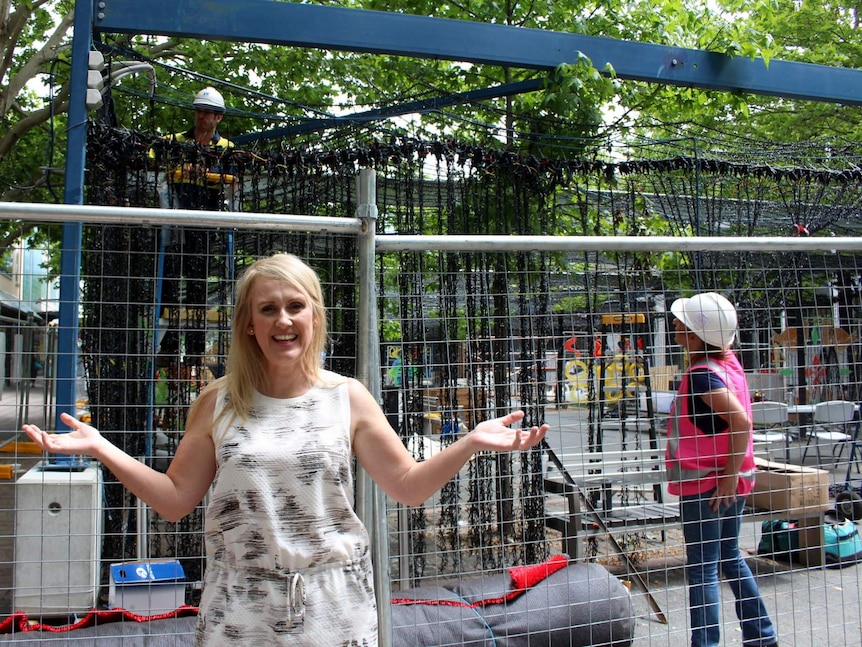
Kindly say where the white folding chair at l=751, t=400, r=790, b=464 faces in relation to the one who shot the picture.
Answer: facing the viewer

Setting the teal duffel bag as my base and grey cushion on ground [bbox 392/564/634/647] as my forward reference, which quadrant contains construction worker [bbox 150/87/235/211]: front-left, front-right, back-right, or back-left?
front-right

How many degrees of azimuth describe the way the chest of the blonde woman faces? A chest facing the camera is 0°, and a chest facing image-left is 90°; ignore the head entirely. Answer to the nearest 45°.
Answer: approximately 0°

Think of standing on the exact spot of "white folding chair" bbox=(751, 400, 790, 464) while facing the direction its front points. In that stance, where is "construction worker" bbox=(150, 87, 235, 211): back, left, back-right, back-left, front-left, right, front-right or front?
front-right

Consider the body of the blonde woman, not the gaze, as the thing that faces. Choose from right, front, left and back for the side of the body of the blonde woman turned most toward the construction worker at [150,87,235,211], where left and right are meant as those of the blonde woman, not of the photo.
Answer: back

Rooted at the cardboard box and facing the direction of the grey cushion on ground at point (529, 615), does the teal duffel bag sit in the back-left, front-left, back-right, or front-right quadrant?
back-left

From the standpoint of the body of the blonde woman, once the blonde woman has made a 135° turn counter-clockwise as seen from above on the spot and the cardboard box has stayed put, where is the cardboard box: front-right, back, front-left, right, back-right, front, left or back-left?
front

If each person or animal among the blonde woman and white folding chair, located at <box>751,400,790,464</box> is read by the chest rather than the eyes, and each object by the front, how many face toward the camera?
2

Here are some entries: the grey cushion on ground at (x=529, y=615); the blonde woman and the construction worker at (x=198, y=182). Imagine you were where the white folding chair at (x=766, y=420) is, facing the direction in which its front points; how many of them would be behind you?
0

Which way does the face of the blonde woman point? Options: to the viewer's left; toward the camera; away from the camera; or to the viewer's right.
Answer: toward the camera

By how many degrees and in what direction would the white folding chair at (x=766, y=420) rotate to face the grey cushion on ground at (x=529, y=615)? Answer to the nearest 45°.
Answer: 0° — it already faces it
